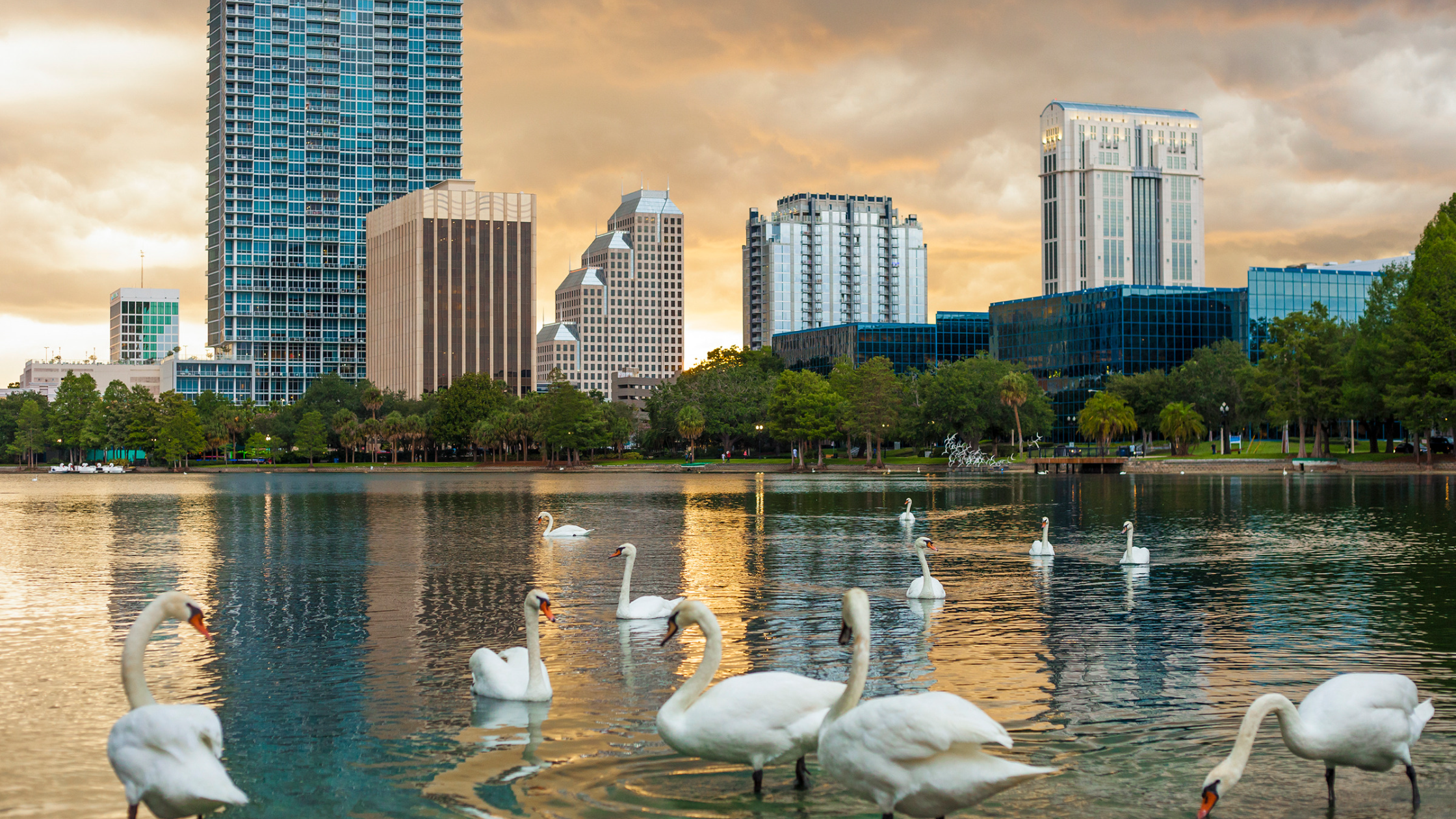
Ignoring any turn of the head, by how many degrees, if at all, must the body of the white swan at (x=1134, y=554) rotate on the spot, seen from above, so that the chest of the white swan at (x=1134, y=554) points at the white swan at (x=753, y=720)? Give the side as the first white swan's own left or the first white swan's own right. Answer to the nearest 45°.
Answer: approximately 45° to the first white swan's own left

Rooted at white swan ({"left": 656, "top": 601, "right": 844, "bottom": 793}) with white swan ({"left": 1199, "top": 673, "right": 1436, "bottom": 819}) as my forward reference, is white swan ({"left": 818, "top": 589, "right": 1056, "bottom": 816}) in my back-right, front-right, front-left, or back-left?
front-right

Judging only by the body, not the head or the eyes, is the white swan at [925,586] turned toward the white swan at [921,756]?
yes

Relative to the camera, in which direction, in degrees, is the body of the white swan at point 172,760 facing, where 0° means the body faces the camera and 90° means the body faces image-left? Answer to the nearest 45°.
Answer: approximately 135°

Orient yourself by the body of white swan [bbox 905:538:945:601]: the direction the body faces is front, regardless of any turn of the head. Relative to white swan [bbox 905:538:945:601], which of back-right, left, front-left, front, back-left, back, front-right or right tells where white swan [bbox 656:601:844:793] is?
front

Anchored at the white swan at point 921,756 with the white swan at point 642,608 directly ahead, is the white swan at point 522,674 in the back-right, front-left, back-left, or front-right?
front-left

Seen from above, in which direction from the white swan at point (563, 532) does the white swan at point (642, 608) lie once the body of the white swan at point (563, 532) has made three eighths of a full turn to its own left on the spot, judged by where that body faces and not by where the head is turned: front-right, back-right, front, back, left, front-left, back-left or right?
front-right

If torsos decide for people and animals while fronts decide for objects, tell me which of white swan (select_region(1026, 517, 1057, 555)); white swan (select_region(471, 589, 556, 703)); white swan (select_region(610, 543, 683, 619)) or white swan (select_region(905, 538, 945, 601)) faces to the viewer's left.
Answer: white swan (select_region(610, 543, 683, 619))

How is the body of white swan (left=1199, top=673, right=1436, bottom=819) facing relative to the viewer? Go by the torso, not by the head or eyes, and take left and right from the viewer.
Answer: facing to the left of the viewer

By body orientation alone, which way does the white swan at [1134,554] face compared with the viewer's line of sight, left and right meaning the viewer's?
facing the viewer and to the left of the viewer

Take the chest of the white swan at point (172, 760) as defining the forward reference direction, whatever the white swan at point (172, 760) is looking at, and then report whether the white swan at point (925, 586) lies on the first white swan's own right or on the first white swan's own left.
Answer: on the first white swan's own right

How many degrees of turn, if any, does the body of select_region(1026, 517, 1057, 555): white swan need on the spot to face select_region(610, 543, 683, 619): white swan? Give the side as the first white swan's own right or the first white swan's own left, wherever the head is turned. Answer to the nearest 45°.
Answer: approximately 45° to the first white swan's own right

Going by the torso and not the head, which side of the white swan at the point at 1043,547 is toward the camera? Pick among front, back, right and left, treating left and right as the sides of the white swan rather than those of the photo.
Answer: front

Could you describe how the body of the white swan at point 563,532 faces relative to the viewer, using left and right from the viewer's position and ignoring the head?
facing to the left of the viewer

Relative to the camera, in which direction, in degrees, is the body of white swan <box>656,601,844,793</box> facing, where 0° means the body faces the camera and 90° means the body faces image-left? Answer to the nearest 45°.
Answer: approximately 90°

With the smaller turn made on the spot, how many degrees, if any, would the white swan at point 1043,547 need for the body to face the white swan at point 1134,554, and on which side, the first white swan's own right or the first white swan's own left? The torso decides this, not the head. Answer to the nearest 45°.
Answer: approximately 45° to the first white swan's own left

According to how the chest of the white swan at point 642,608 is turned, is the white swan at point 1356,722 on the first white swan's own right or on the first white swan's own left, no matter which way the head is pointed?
on the first white swan's own left

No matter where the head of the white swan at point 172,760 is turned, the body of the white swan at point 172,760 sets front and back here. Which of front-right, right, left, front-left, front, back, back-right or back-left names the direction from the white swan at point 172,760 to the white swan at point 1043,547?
right

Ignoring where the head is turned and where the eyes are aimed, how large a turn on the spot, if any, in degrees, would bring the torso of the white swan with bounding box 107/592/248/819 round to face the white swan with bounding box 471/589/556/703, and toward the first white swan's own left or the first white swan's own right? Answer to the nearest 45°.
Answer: approximately 90° to the first white swan's own right
